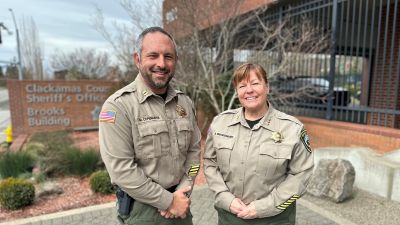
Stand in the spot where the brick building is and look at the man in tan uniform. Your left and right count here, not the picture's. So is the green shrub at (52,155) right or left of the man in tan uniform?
right

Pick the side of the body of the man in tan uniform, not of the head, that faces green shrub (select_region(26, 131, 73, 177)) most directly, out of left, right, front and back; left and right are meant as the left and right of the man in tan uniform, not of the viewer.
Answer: back

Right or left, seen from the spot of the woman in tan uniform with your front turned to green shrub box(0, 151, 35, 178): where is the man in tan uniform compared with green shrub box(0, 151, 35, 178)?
left

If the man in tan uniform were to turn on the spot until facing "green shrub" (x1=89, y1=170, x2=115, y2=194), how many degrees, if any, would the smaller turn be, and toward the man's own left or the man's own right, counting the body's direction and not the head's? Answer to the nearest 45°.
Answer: approximately 135° to the man's own left

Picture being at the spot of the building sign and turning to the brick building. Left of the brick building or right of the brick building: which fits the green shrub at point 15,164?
right
